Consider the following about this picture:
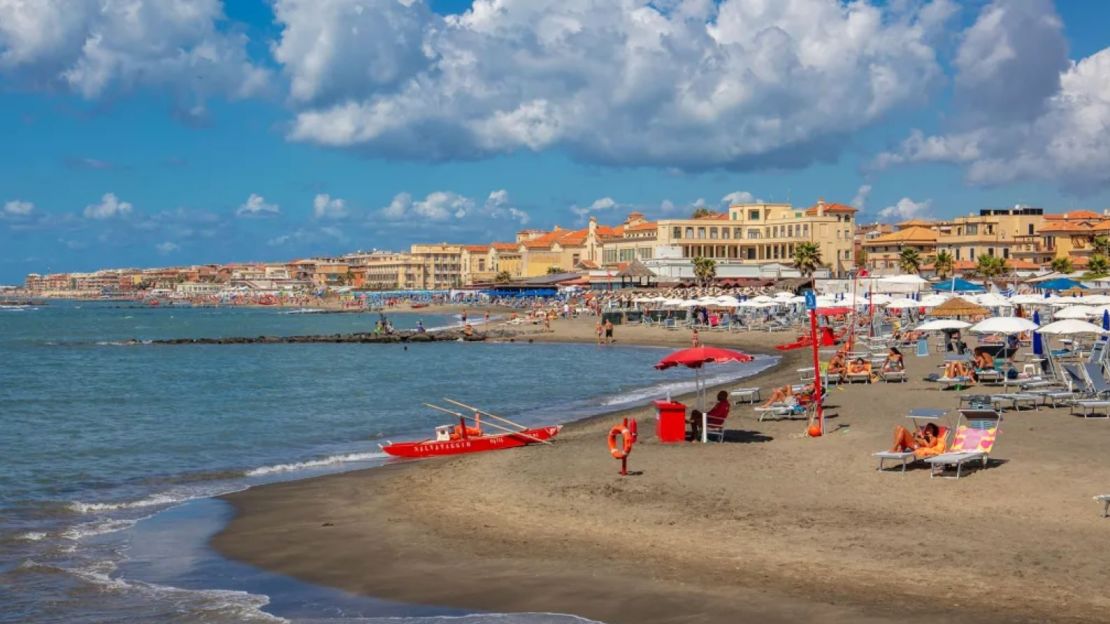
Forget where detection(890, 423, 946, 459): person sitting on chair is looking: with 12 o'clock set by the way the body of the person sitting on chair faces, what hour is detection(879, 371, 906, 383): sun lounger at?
The sun lounger is roughly at 3 o'clock from the person sitting on chair.

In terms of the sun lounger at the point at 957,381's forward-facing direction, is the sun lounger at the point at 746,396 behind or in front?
in front

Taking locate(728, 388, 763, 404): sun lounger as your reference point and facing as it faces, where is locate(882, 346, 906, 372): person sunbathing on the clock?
The person sunbathing is roughly at 5 o'clock from the sun lounger.

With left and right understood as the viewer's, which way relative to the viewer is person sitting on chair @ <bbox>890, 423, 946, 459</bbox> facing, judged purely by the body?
facing to the left of the viewer

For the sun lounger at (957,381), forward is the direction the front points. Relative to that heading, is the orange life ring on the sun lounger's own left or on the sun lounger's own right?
on the sun lounger's own left

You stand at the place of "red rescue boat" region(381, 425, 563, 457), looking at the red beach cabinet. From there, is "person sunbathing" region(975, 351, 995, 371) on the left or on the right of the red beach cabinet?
left

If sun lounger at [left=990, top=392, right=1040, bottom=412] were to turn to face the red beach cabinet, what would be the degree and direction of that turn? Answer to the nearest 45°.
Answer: approximately 45° to its left

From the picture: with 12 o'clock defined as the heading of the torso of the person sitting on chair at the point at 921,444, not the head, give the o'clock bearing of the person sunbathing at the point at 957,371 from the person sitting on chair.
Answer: The person sunbathing is roughly at 3 o'clock from the person sitting on chair.

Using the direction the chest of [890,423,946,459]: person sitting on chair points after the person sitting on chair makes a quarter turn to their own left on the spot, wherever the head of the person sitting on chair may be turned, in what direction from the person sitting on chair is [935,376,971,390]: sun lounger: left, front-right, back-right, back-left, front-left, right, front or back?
back

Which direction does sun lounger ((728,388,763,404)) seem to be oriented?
to the viewer's left

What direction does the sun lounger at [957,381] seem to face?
to the viewer's left

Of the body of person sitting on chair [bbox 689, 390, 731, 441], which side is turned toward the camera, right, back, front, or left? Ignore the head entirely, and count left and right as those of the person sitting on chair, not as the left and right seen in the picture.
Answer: left

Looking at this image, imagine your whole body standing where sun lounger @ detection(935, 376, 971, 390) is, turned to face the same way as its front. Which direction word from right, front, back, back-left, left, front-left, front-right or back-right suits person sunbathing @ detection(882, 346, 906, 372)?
front-right

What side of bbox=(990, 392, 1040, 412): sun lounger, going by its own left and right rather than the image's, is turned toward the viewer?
left
